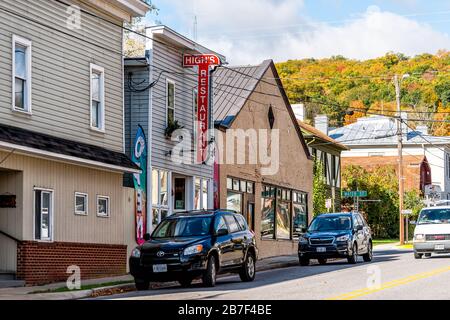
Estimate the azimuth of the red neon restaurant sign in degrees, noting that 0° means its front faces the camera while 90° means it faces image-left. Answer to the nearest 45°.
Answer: approximately 0°

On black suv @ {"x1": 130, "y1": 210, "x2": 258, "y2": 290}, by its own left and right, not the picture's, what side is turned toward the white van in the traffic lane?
back

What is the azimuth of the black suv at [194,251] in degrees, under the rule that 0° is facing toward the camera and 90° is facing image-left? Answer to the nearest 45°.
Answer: approximately 45°

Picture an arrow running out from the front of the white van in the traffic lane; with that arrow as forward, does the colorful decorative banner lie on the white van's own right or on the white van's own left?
on the white van's own right

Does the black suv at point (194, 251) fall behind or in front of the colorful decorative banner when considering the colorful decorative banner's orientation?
in front

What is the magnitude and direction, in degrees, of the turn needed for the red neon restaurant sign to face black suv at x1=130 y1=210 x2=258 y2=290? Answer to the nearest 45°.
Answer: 0° — it already faces it

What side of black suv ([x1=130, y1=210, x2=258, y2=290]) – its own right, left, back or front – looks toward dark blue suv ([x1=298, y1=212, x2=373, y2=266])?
back

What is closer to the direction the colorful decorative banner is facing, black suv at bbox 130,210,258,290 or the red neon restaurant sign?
the black suv

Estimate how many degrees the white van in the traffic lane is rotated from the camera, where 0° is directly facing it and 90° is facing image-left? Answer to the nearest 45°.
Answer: approximately 0°
